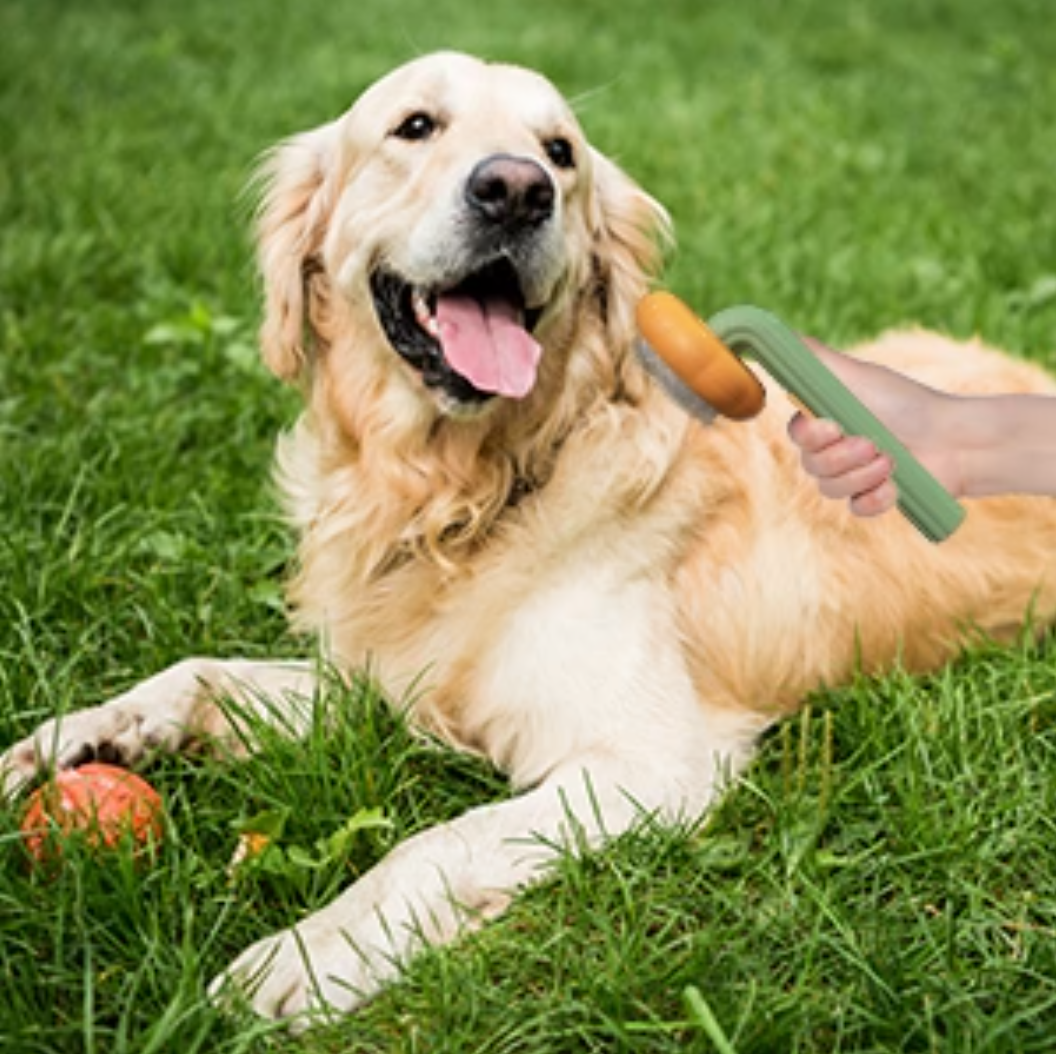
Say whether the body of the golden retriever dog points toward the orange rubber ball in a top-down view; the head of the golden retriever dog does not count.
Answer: yes

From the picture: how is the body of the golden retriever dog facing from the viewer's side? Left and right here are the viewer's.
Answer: facing the viewer and to the left of the viewer
